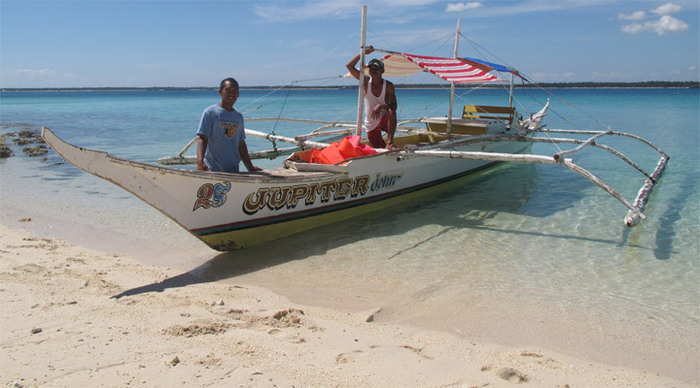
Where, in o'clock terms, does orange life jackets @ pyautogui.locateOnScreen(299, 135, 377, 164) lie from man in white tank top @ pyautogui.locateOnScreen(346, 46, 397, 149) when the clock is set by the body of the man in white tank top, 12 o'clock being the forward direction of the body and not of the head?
The orange life jackets is roughly at 1 o'clock from the man in white tank top.

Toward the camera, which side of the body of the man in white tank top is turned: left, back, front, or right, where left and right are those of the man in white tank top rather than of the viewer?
front

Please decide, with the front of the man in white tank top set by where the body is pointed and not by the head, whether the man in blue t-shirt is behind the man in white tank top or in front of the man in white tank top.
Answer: in front

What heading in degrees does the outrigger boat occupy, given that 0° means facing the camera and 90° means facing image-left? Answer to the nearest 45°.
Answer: approximately 45°
